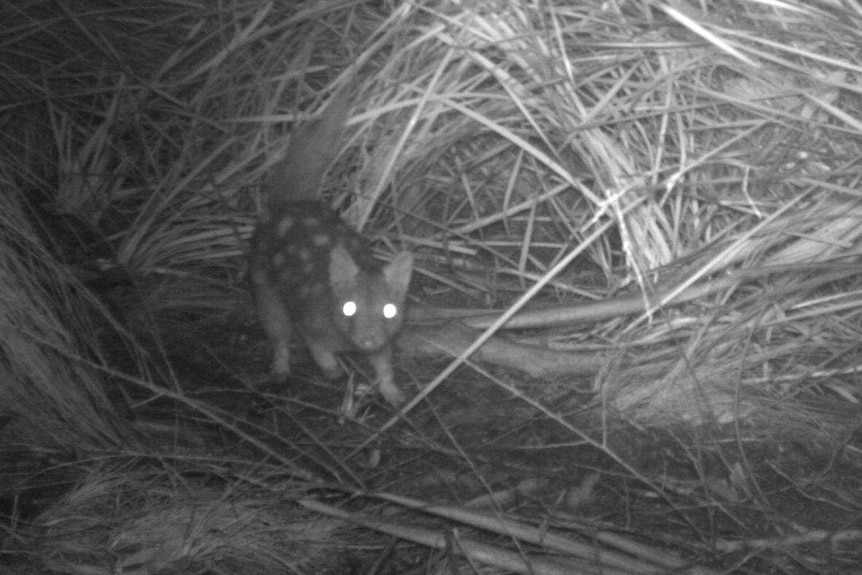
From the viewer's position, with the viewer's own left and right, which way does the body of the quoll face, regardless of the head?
facing the viewer and to the right of the viewer
